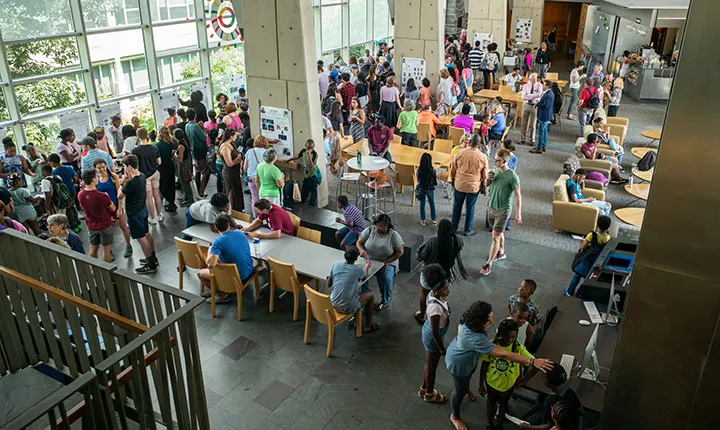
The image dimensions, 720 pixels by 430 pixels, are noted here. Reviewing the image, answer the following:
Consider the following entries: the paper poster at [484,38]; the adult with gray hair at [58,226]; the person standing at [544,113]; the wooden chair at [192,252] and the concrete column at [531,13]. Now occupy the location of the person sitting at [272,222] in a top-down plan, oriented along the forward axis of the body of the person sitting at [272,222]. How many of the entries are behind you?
3

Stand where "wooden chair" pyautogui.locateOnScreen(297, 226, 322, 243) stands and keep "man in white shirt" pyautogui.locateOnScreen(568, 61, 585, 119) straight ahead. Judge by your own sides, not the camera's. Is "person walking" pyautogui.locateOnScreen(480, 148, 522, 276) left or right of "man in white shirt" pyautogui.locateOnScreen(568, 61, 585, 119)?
right

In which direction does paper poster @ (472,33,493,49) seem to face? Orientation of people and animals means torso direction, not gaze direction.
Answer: toward the camera

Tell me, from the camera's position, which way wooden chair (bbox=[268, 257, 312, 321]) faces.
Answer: facing away from the viewer and to the right of the viewer

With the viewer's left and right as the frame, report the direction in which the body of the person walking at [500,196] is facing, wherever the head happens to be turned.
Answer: facing the viewer and to the left of the viewer

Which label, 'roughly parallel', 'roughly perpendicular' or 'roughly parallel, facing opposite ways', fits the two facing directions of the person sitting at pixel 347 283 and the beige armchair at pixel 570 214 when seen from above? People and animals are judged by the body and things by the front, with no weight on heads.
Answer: roughly perpendicular
